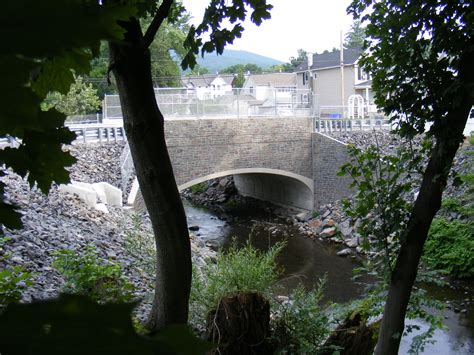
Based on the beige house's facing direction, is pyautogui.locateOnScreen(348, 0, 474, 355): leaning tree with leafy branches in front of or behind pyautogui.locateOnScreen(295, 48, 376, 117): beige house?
in front

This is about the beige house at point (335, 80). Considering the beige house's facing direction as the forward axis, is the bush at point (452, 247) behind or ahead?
ahead

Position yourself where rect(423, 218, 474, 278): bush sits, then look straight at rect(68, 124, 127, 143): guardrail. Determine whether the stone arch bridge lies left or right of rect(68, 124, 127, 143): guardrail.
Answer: right

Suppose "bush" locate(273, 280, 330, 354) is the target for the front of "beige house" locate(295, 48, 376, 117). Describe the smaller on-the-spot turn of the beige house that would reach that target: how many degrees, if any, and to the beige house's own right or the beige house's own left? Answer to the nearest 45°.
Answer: approximately 45° to the beige house's own right

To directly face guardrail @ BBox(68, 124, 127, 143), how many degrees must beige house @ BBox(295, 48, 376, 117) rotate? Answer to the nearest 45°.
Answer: approximately 45° to its right

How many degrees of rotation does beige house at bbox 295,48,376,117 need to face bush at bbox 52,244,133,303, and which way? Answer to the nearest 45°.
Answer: approximately 45° to its right

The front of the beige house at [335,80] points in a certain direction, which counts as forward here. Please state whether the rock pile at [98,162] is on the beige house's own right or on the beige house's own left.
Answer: on the beige house's own right

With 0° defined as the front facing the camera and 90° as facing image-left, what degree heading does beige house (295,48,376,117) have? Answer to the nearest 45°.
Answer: approximately 315°
